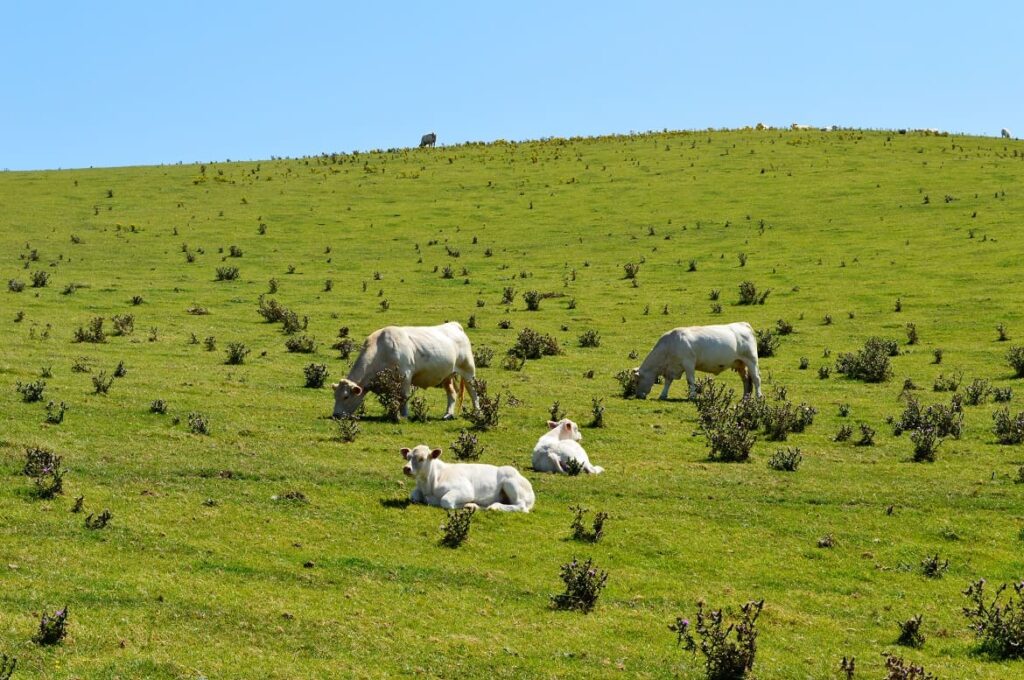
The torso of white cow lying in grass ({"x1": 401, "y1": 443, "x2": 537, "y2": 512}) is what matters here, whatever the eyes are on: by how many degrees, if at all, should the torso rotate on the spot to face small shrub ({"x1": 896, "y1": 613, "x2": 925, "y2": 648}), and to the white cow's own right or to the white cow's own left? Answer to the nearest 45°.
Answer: approximately 135° to the white cow's own left

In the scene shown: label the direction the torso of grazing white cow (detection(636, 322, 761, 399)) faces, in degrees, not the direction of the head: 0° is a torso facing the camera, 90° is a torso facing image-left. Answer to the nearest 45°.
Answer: approximately 90°

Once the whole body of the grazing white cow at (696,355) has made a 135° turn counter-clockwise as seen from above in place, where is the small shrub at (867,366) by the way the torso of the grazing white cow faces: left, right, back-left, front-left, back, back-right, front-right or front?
left

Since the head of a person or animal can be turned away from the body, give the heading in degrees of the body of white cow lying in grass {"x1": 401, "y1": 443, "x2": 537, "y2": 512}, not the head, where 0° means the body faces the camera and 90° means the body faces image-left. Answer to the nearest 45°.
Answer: approximately 90°

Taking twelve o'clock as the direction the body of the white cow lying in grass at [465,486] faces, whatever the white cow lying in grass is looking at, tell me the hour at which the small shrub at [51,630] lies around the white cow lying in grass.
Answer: The small shrub is roughly at 10 o'clock from the white cow lying in grass.

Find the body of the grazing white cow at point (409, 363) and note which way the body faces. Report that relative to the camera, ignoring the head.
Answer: to the viewer's left

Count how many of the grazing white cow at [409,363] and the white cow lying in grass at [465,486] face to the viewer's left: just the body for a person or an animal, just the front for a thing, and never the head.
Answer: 2

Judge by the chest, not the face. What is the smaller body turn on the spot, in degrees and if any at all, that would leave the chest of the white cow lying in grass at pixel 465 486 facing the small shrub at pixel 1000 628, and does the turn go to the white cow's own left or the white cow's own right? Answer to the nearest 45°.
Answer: approximately 135° to the white cow's own left
